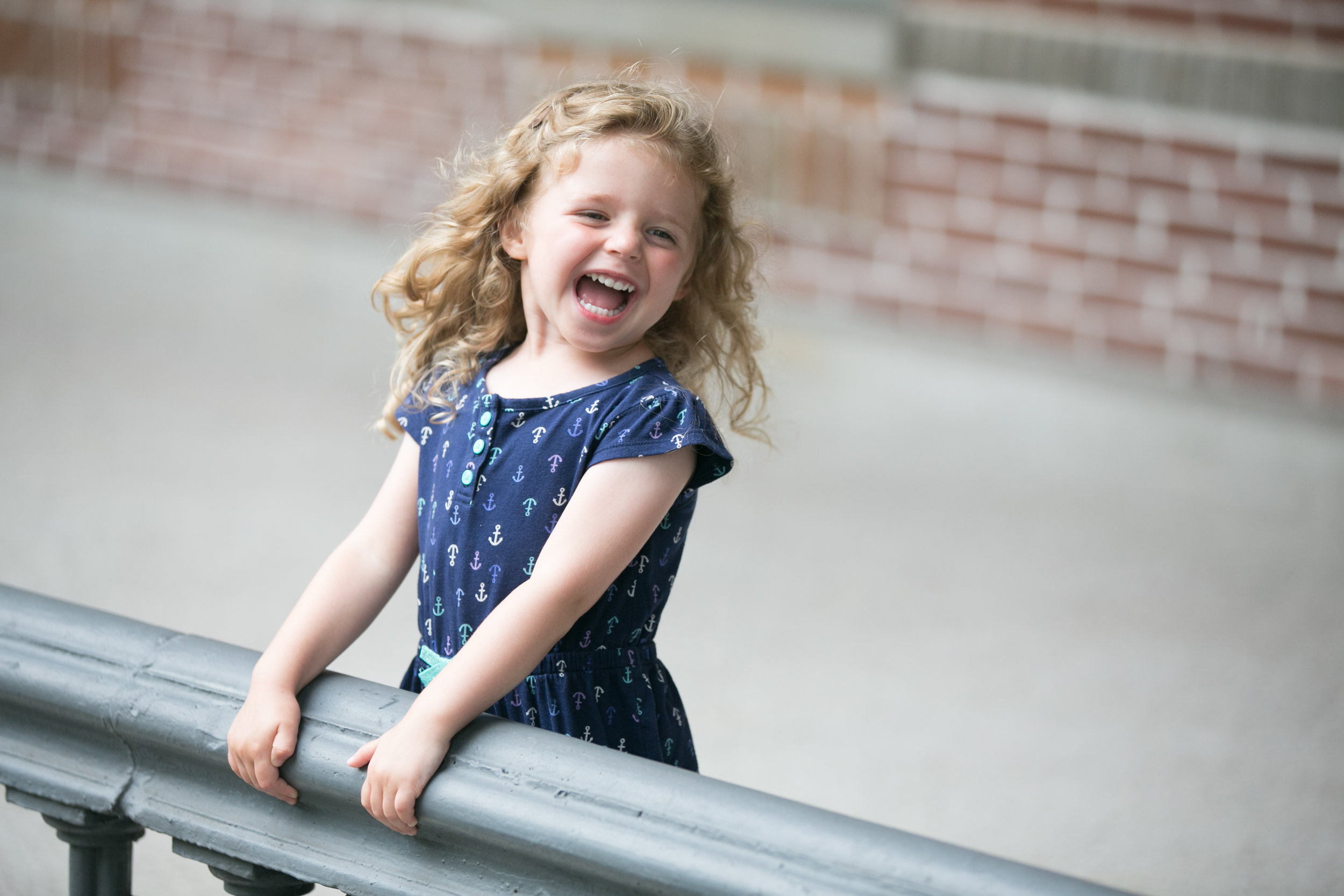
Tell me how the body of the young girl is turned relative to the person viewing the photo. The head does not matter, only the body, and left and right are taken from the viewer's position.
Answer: facing the viewer and to the left of the viewer
